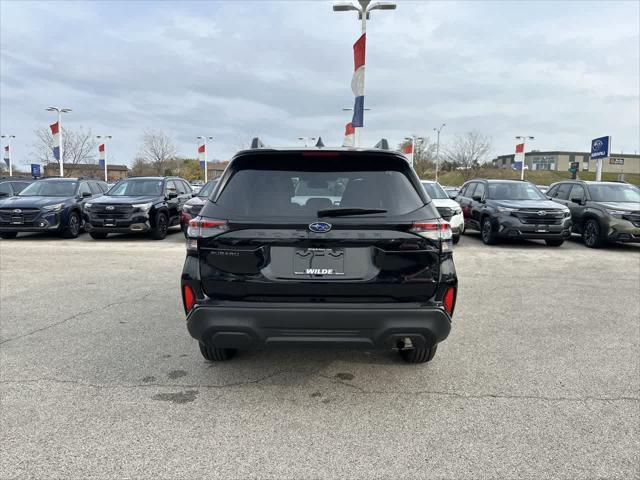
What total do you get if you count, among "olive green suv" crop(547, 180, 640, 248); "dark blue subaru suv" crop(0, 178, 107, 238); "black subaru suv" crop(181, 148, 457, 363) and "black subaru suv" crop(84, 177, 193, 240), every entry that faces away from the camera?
1

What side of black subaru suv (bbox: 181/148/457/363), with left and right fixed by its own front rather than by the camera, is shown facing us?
back

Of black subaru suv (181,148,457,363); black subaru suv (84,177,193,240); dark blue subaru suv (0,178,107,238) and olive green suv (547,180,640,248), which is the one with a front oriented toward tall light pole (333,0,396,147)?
black subaru suv (181,148,457,363)

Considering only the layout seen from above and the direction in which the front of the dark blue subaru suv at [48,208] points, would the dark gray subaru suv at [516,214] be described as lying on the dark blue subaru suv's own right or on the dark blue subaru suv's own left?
on the dark blue subaru suv's own left

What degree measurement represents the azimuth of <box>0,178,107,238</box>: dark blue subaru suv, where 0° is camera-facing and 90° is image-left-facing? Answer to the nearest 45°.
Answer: approximately 45°

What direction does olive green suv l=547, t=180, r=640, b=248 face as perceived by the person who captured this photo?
facing the viewer and to the right of the viewer

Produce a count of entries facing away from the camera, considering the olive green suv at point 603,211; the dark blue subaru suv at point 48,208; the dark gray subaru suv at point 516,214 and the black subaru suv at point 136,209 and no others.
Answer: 0

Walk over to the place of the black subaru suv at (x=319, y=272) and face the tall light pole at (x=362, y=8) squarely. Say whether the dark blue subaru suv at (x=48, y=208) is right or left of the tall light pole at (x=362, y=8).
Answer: left

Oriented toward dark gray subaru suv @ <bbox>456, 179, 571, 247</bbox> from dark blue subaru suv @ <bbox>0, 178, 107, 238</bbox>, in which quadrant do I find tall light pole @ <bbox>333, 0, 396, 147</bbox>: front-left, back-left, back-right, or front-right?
front-left

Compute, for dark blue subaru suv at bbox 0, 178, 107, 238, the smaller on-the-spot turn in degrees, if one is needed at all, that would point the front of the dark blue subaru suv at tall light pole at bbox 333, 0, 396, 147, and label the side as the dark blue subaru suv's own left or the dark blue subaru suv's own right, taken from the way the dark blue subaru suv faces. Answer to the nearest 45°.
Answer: approximately 135° to the dark blue subaru suv's own left

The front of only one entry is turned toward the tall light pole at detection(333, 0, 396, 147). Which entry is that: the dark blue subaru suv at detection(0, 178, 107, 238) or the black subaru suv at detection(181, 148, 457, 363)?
the black subaru suv at detection(181, 148, 457, 363)

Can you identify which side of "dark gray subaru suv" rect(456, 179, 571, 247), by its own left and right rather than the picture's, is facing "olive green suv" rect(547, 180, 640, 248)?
left

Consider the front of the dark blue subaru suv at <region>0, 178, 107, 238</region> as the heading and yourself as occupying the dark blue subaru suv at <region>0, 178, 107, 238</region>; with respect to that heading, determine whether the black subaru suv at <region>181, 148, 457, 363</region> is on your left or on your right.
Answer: on your left

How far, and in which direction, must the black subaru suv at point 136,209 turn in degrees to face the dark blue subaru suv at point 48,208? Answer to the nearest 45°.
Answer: approximately 90° to its right

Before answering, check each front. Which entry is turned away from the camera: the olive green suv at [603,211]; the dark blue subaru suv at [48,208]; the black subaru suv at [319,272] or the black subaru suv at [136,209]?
the black subaru suv at [319,272]

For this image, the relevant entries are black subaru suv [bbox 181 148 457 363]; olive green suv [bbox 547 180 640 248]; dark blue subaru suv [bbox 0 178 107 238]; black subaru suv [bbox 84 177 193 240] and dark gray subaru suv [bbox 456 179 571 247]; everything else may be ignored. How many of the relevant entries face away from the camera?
1

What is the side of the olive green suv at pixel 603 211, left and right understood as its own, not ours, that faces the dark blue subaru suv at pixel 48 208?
right

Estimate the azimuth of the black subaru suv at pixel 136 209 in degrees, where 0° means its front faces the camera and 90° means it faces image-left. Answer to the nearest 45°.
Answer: approximately 45°

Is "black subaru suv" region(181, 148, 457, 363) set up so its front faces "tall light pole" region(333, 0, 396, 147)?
yes
